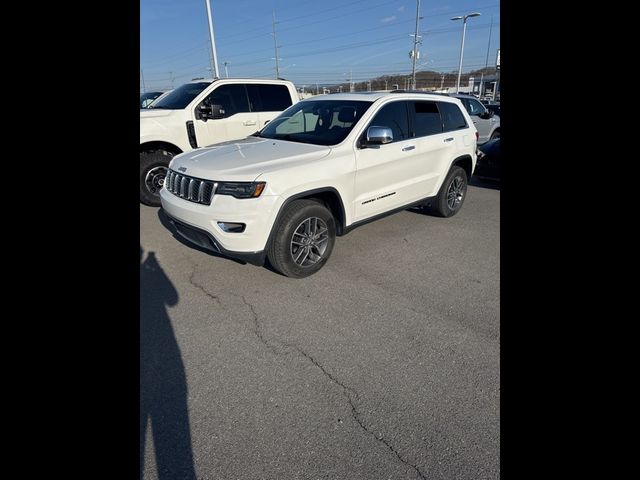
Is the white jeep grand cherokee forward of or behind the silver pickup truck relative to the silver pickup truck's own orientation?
behind

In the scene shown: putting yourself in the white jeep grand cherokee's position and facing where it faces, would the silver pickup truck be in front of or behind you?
behind

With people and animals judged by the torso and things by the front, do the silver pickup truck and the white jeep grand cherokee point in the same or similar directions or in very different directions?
very different directions

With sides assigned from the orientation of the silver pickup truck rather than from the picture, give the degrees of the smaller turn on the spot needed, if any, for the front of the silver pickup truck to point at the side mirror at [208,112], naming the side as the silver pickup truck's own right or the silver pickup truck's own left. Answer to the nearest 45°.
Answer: approximately 180°

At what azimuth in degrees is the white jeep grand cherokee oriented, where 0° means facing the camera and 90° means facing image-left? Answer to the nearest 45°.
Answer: approximately 45°
